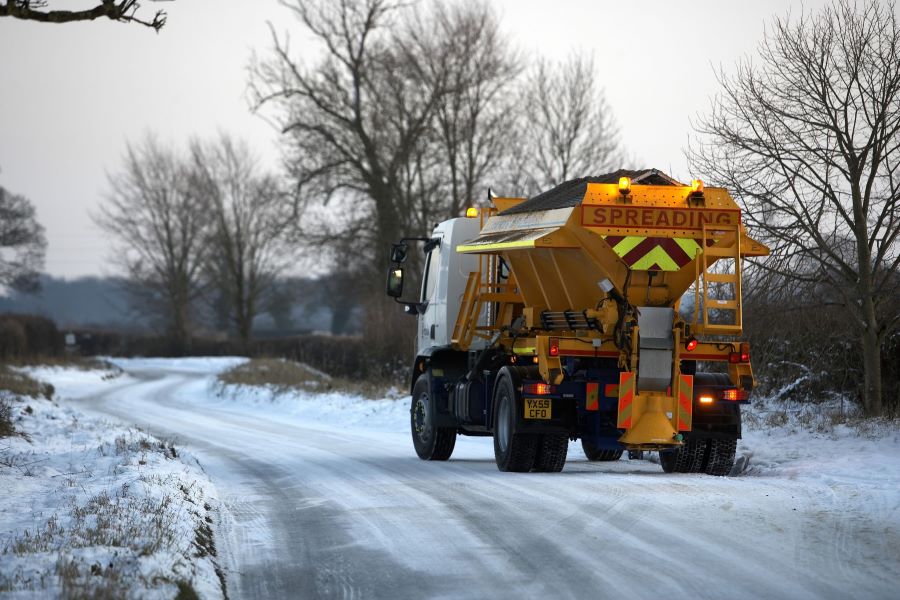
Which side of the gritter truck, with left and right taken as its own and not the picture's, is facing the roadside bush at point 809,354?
right

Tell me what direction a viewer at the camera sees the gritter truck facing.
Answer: facing away from the viewer and to the left of the viewer

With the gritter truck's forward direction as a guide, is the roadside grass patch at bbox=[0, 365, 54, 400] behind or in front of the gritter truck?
in front

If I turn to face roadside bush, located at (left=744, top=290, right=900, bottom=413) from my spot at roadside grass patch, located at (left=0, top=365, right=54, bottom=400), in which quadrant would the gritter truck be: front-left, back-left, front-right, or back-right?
front-right

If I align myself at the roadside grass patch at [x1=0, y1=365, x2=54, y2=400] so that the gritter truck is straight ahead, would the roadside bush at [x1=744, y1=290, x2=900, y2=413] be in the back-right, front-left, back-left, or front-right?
front-left

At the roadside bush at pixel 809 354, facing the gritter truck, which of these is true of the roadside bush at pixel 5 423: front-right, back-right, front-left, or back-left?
front-right

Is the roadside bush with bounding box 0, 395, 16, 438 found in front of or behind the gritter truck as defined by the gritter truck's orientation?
in front
